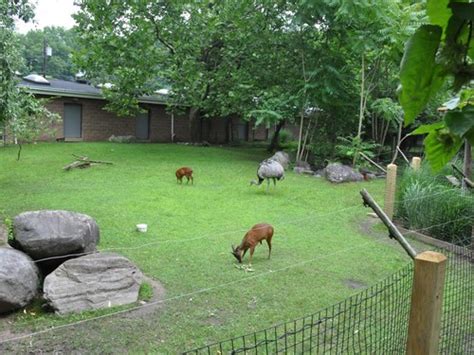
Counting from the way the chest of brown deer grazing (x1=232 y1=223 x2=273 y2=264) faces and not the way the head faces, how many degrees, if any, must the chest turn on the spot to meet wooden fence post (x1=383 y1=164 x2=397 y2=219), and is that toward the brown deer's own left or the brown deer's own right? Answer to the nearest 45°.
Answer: approximately 180°

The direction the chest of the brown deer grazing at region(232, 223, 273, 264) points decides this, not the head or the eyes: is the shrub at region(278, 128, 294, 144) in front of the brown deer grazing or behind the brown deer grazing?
behind

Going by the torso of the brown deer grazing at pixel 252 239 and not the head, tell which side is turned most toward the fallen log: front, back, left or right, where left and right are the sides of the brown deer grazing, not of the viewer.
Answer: right

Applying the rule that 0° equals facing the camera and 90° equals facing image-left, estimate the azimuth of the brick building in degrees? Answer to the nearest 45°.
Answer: approximately 0°

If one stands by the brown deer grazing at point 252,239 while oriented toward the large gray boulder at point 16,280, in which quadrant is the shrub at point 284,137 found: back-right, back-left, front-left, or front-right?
back-right

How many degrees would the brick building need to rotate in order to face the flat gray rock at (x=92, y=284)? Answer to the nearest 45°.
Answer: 0° — it already faces it
